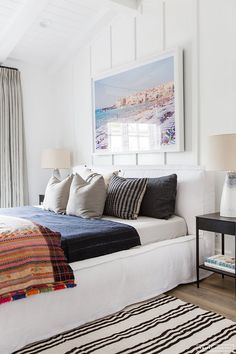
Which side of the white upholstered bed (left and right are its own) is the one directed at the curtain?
right

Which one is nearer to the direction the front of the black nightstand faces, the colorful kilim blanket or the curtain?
the colorful kilim blanket

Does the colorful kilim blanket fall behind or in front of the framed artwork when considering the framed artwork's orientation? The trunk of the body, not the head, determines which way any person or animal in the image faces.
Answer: in front

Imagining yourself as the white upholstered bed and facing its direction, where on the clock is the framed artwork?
The framed artwork is roughly at 5 o'clock from the white upholstered bed.

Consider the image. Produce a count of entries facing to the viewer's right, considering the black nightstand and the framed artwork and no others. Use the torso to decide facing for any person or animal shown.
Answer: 0

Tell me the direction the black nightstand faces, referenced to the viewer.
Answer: facing the viewer and to the left of the viewer

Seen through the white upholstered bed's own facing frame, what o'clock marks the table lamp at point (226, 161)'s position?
The table lamp is roughly at 7 o'clock from the white upholstered bed.

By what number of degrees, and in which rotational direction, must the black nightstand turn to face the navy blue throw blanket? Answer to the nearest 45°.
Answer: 0° — it already faces it

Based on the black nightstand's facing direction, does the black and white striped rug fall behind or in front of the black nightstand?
in front

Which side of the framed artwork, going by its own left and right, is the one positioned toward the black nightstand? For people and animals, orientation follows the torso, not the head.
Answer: left
